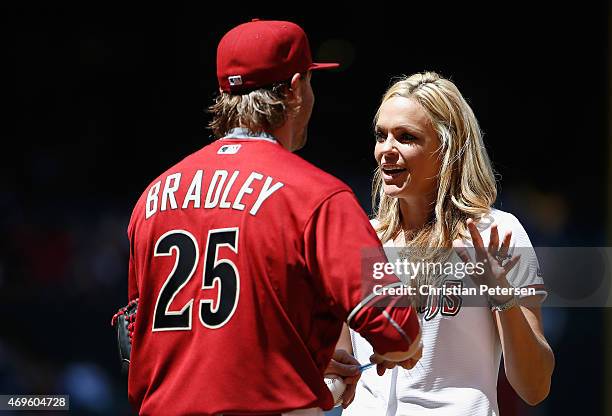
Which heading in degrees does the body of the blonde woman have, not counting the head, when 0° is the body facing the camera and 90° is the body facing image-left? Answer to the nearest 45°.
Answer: approximately 45°

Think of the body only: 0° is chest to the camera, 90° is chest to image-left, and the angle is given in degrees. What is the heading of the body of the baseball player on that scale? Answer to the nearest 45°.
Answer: approximately 225°

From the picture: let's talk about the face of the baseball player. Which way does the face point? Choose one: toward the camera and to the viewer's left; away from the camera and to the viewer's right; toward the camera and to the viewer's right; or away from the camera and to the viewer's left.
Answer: away from the camera and to the viewer's right

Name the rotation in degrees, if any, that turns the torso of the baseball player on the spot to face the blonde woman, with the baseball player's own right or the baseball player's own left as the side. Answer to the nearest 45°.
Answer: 0° — they already face them

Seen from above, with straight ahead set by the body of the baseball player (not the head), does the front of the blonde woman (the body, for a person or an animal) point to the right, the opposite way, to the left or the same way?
the opposite way

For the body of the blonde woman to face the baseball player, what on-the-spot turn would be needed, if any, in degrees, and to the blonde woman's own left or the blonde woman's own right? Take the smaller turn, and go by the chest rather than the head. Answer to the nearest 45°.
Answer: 0° — they already face them
